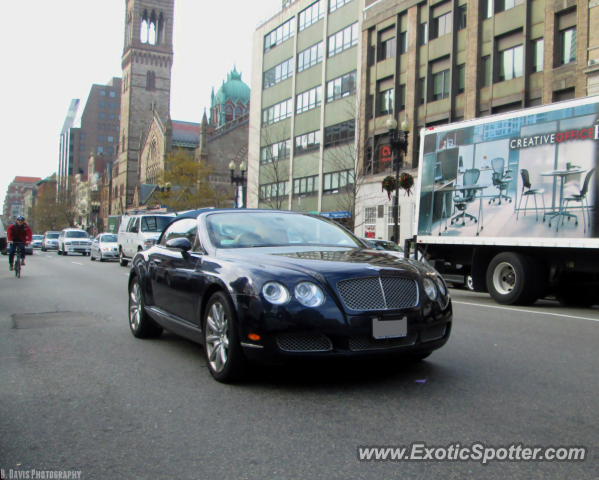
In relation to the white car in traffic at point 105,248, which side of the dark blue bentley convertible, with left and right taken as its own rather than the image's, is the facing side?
back

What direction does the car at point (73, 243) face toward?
toward the camera

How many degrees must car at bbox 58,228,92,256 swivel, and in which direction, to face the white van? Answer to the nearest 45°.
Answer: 0° — it already faces it

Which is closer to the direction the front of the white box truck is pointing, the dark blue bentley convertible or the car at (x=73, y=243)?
the dark blue bentley convertible

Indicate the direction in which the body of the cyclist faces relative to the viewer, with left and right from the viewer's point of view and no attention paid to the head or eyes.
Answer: facing the viewer

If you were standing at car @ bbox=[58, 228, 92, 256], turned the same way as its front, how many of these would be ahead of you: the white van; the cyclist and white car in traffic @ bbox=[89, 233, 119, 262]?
3

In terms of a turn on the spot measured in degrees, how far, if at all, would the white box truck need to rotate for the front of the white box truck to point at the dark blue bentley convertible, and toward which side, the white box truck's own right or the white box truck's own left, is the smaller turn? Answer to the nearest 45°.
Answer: approximately 45° to the white box truck's own right

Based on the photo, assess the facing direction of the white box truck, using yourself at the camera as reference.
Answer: facing the viewer and to the right of the viewer

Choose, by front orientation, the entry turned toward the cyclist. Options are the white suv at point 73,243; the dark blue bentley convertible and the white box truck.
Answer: the white suv

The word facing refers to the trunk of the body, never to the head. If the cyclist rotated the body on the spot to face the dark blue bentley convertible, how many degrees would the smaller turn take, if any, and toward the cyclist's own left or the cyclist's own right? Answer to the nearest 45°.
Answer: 0° — they already face it

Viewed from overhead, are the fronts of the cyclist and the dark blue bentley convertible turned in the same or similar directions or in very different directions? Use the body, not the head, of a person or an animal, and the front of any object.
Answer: same or similar directions

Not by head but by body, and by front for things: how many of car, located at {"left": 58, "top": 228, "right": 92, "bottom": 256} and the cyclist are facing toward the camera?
2

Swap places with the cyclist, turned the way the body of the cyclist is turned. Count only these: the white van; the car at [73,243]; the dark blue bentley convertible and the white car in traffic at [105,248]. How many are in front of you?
1

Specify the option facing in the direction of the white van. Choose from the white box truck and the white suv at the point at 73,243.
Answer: the white suv

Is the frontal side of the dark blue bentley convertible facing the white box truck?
no

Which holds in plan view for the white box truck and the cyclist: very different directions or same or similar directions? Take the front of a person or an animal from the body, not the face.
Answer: same or similar directions

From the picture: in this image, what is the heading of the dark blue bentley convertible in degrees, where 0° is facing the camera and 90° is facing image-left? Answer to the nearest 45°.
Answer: approximately 315°

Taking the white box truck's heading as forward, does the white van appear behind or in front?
behind

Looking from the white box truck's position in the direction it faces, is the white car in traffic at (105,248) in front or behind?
behind
